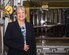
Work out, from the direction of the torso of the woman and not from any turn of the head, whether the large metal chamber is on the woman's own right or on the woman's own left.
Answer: on the woman's own left

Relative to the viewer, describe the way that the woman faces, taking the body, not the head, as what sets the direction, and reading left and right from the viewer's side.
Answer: facing the viewer and to the right of the viewer
